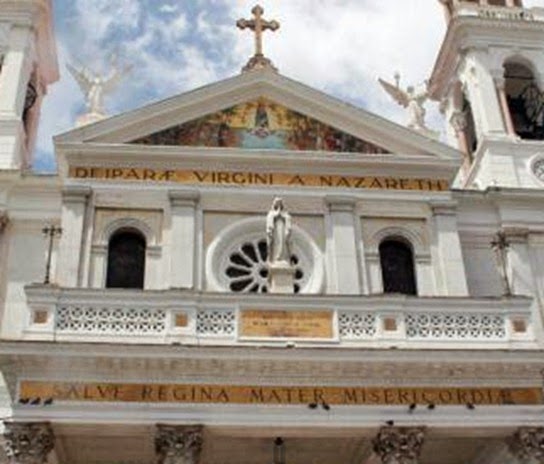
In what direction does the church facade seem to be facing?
toward the camera

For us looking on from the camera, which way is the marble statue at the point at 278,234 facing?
facing the viewer
